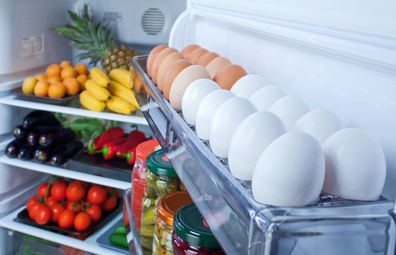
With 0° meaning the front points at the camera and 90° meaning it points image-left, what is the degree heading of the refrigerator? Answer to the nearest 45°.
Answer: approximately 45°
